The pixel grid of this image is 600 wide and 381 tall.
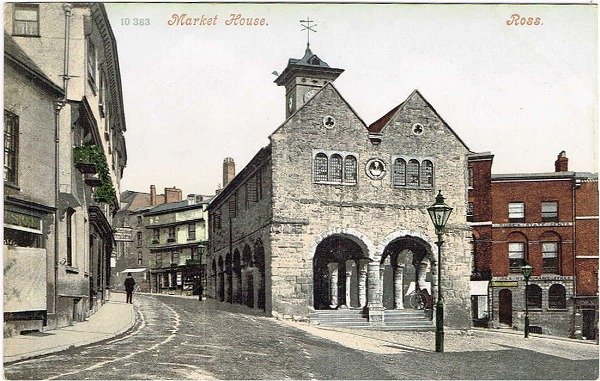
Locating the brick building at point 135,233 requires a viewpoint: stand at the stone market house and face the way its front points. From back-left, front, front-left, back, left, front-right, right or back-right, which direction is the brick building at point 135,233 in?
right

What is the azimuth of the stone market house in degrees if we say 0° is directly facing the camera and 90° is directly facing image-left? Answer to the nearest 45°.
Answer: approximately 0°

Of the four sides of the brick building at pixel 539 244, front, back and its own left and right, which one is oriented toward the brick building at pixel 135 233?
right

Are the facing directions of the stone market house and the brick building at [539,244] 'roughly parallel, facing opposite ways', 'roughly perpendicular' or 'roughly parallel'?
roughly parallel

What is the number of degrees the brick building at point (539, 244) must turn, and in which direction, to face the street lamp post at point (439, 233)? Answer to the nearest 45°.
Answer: approximately 45° to its right

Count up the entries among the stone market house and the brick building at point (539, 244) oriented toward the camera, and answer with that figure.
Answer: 2

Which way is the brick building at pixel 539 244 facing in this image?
toward the camera

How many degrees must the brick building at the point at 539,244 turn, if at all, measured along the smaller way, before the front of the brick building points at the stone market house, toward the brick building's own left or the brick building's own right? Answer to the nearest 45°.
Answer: approximately 90° to the brick building's own right

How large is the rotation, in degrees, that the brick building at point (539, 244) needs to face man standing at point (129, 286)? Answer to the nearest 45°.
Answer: approximately 90° to its right
